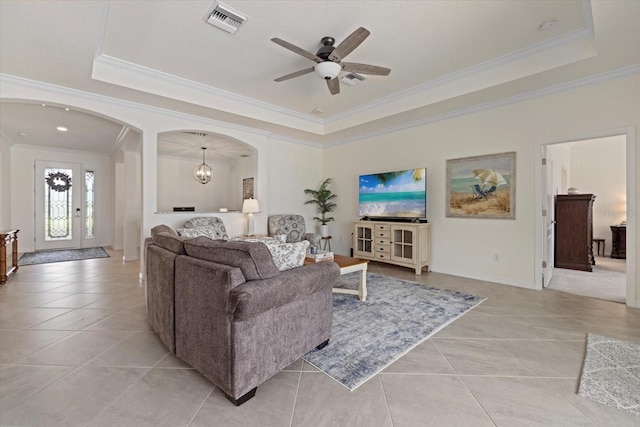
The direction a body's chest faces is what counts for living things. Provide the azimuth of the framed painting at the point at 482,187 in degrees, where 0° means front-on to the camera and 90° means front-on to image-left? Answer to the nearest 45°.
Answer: approximately 45°

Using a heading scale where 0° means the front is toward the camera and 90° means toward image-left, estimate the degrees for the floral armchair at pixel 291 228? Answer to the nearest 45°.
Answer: approximately 315°

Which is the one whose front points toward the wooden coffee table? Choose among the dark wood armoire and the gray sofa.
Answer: the gray sofa

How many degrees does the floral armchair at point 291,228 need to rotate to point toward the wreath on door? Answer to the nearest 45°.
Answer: approximately 135° to its right

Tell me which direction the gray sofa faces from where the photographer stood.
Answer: facing away from the viewer and to the right of the viewer
